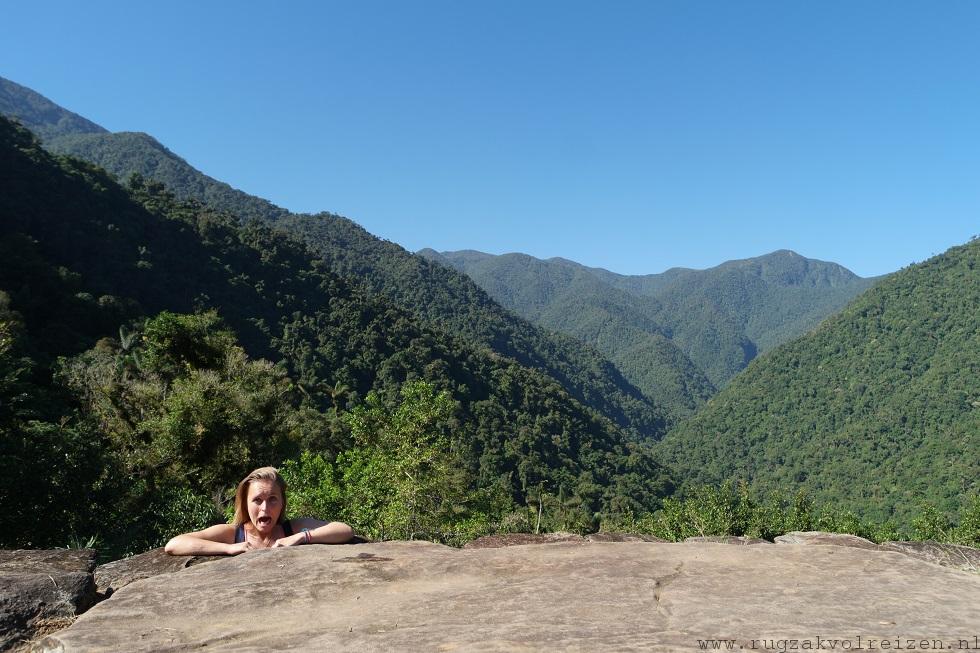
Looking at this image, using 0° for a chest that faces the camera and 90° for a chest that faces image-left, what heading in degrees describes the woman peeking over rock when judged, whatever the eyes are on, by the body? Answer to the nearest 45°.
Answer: approximately 0°
